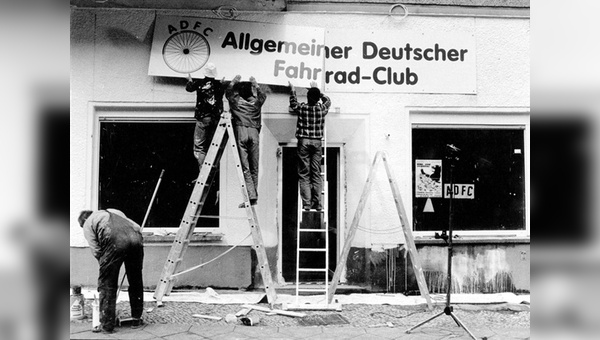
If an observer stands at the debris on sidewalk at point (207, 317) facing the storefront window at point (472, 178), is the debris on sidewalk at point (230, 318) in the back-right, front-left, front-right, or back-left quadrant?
front-right

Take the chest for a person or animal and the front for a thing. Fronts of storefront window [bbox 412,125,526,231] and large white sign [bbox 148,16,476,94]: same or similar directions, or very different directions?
same or similar directions

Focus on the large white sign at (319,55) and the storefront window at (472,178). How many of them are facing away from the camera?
0

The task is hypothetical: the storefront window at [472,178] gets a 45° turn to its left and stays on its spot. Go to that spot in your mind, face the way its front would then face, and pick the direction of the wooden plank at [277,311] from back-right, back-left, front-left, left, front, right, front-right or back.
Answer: right

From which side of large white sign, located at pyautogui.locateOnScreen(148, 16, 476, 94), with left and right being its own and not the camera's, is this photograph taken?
front

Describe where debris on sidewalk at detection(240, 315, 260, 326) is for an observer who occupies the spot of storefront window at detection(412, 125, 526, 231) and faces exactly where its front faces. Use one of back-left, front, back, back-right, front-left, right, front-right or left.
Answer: front-right

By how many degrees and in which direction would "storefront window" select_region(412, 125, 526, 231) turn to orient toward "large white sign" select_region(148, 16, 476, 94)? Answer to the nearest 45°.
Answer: approximately 45° to its right

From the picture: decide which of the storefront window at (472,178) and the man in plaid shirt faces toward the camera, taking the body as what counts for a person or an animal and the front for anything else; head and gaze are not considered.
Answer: the storefront window

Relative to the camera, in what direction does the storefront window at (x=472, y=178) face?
facing the viewer

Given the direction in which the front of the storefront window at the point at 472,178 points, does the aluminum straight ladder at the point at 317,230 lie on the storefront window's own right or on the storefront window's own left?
on the storefront window's own right

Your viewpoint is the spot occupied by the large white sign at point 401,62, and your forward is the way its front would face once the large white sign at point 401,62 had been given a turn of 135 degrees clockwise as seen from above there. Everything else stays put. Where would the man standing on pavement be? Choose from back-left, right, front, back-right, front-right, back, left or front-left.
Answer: left

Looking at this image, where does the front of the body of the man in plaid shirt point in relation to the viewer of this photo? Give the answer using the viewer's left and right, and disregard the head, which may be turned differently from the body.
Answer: facing away from the viewer

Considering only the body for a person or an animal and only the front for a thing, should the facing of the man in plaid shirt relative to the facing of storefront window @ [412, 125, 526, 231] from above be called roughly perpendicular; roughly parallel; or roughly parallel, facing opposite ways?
roughly parallel, facing opposite ways
